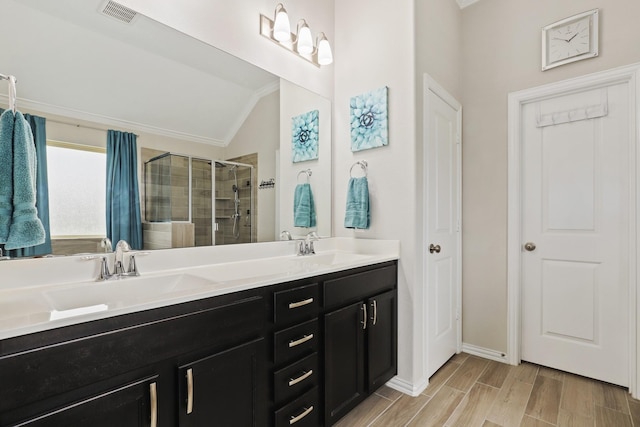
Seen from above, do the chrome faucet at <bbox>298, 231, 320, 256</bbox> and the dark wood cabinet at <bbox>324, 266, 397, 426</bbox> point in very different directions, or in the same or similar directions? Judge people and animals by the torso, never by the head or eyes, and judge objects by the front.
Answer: same or similar directions

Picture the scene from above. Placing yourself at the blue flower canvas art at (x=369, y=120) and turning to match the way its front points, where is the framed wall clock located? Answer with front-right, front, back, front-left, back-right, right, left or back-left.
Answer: back-left

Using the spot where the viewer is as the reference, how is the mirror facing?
facing the viewer and to the right of the viewer

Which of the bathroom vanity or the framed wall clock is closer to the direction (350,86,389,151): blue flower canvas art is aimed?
the bathroom vanity

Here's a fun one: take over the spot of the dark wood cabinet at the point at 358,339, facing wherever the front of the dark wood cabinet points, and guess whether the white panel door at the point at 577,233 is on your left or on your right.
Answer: on your left

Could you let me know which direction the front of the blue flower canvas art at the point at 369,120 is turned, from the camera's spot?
facing the viewer and to the left of the viewer

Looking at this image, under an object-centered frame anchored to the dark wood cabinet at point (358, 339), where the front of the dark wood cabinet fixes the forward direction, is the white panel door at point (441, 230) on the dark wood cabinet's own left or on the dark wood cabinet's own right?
on the dark wood cabinet's own left

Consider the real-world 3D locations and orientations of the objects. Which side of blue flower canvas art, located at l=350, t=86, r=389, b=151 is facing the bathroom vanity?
front

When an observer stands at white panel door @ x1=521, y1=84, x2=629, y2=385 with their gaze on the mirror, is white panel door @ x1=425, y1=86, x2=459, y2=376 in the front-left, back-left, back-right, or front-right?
front-right

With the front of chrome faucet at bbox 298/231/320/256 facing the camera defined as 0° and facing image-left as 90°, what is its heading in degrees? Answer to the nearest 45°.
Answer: approximately 315°

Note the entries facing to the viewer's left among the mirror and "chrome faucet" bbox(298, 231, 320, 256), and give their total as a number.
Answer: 0

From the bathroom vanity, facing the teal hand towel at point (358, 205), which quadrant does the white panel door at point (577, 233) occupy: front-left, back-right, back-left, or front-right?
front-right

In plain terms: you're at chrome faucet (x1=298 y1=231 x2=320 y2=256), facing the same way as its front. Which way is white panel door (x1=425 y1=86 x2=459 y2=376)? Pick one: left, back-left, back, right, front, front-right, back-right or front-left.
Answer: front-left

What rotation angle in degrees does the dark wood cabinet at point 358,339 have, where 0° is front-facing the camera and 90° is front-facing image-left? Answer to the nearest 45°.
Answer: approximately 315°
